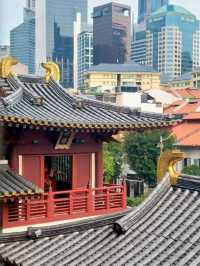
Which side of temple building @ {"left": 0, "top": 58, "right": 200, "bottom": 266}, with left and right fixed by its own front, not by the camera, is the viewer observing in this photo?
front

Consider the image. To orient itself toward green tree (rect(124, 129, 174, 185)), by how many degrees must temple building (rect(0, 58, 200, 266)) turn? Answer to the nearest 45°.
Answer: approximately 180°

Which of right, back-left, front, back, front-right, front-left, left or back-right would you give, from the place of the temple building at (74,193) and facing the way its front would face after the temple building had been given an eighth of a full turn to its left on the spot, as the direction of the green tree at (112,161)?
back-left
